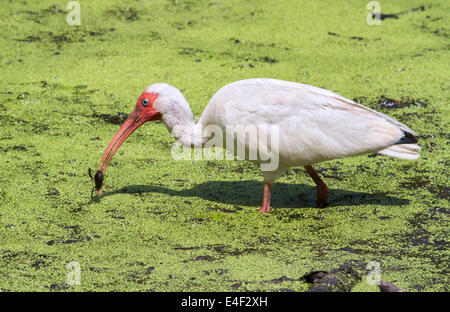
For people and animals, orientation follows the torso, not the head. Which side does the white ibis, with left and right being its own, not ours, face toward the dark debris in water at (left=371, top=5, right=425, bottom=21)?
right

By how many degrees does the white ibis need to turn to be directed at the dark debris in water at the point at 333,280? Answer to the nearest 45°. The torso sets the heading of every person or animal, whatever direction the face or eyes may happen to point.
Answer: approximately 90° to its left

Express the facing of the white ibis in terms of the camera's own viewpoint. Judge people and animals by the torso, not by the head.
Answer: facing to the left of the viewer
